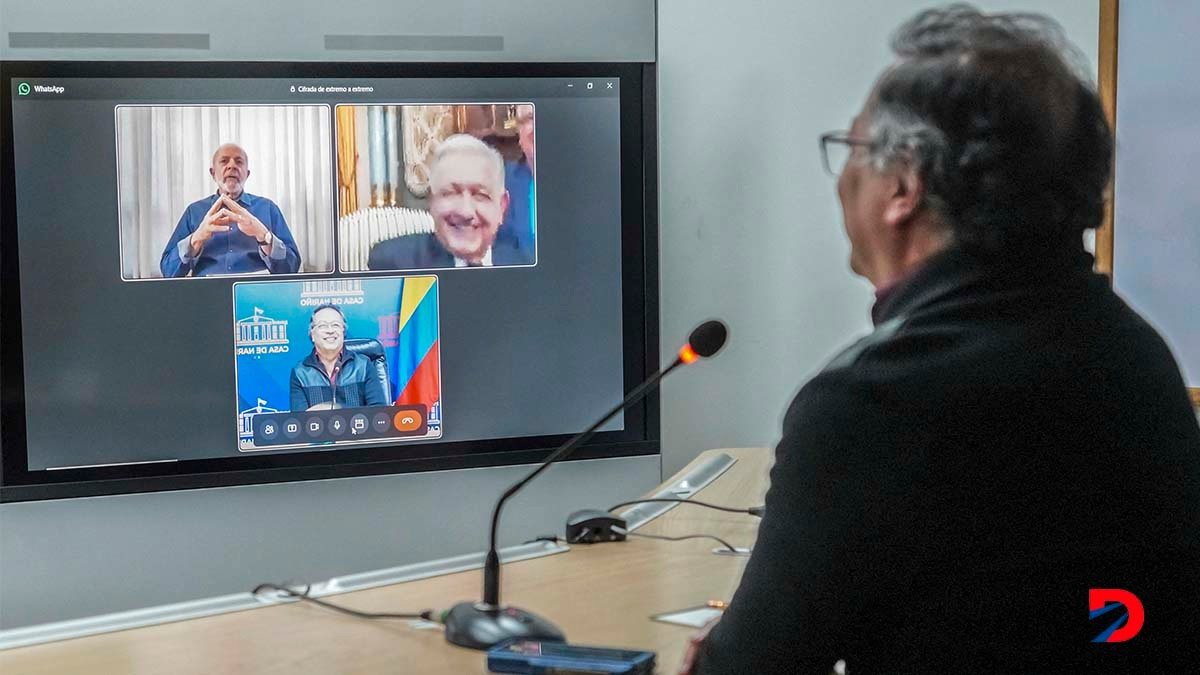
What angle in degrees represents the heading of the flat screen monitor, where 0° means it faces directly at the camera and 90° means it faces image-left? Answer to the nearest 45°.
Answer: approximately 315°

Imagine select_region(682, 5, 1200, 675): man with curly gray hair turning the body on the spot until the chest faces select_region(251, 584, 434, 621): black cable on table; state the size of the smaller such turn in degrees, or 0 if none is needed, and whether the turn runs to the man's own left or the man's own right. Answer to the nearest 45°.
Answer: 0° — they already face it

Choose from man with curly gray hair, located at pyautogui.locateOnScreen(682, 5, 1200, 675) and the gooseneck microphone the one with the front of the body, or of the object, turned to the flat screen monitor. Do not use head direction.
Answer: the man with curly gray hair

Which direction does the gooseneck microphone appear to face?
to the viewer's right

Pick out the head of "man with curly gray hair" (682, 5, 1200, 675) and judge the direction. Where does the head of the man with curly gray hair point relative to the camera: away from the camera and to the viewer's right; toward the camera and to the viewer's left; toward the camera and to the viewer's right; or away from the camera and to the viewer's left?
away from the camera and to the viewer's left

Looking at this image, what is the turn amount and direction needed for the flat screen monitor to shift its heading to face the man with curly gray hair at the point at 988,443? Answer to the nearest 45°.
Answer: approximately 45° to its right

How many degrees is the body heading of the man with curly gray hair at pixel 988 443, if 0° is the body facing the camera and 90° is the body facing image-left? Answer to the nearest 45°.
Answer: approximately 135°

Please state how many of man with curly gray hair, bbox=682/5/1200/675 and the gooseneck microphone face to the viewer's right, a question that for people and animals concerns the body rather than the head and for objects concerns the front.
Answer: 1

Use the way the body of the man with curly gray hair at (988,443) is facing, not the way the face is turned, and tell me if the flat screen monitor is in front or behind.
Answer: in front

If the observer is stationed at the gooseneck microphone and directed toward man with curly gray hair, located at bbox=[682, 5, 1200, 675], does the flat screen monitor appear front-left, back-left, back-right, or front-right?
back-left
